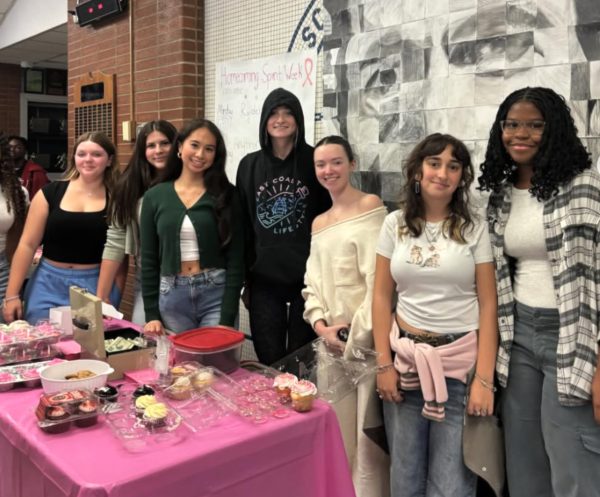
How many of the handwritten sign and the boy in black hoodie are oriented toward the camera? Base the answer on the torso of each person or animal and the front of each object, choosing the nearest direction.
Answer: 2

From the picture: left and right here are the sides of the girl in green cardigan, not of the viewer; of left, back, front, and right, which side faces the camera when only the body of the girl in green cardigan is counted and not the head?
front

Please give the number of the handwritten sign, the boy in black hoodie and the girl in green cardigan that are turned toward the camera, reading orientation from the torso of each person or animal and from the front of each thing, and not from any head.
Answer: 3

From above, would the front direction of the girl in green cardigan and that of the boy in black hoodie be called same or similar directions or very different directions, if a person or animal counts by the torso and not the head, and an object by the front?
same or similar directions

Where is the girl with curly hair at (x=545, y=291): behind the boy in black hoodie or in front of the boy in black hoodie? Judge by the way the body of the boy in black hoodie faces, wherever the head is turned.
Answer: in front

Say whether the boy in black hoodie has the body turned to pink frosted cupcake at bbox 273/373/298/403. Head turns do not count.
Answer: yes

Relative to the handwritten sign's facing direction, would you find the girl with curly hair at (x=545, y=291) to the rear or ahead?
ahead

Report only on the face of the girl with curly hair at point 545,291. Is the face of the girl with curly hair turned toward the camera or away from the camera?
toward the camera

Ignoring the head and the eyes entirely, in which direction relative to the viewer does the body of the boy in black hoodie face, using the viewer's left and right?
facing the viewer
